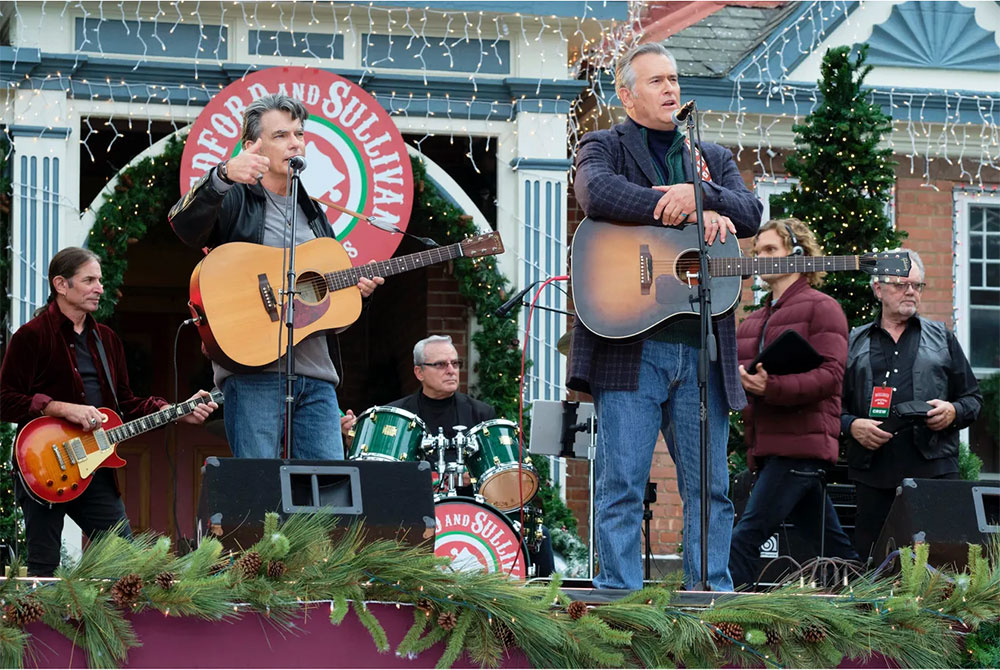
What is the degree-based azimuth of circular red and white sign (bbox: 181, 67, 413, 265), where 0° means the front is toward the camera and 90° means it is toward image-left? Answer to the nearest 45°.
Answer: approximately 0°

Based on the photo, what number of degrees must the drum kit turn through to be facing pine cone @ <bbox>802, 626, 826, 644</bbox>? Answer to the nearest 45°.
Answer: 0° — it already faces it

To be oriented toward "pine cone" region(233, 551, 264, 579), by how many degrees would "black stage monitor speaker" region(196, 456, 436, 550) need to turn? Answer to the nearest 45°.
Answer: approximately 180°

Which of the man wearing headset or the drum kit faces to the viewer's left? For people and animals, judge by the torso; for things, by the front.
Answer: the man wearing headset

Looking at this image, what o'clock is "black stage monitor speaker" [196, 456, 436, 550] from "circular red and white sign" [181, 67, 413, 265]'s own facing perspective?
The black stage monitor speaker is roughly at 12 o'clock from the circular red and white sign.

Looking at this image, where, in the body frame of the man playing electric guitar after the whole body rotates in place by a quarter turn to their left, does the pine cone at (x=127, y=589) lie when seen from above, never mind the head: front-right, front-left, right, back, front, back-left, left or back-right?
back-right

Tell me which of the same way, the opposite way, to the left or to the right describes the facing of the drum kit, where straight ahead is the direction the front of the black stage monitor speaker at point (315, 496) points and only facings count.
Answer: the opposite way

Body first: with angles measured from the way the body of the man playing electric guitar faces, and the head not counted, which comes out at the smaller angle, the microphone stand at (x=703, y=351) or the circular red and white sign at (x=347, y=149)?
the microphone stand

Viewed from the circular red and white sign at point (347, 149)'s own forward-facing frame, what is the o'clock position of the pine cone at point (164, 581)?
The pine cone is roughly at 12 o'clock from the circular red and white sign.

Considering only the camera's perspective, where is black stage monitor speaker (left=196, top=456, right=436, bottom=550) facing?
facing away from the viewer

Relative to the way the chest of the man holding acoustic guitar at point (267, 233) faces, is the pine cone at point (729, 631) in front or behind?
in front

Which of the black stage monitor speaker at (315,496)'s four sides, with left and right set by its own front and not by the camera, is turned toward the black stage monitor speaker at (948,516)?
right

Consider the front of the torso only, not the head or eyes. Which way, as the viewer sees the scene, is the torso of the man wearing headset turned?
to the viewer's left

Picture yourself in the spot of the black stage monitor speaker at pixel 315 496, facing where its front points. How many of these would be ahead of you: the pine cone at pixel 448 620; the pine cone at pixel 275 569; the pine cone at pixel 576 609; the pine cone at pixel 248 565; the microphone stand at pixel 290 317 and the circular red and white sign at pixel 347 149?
2

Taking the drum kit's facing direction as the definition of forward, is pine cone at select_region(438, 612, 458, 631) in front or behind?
in front

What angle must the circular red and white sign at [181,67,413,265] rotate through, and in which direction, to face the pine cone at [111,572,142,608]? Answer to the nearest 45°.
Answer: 0° — it already faces it

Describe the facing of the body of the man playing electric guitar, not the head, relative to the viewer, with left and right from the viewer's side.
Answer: facing the viewer and to the right of the viewer

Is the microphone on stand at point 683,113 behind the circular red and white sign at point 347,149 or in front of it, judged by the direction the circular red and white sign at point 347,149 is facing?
in front
